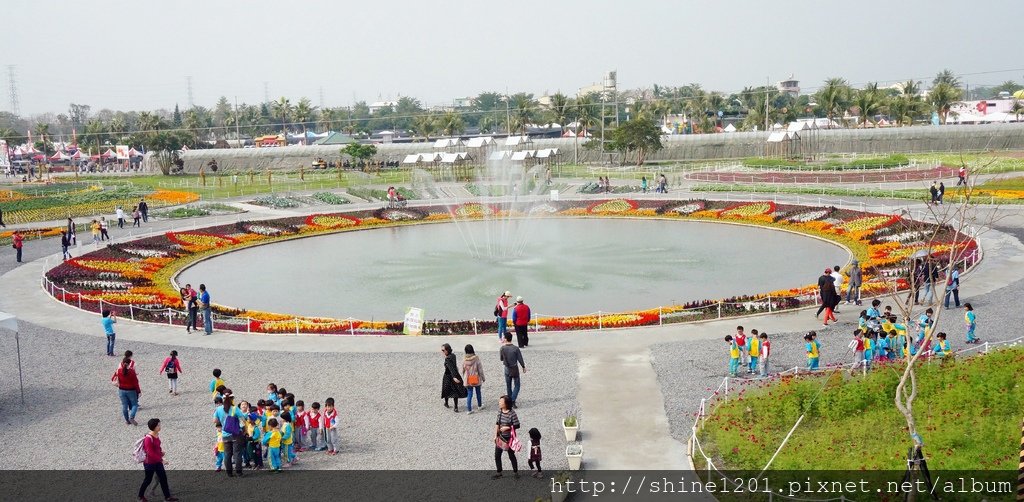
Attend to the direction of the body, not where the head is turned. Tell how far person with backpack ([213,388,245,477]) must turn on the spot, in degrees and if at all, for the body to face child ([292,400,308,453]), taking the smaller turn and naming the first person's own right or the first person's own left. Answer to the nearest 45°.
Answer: approximately 45° to the first person's own right

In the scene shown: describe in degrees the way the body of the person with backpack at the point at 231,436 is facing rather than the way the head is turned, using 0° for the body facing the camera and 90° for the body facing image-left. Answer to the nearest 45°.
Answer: approximately 180°

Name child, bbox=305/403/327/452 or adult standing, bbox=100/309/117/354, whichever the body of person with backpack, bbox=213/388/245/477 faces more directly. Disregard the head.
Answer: the adult standing

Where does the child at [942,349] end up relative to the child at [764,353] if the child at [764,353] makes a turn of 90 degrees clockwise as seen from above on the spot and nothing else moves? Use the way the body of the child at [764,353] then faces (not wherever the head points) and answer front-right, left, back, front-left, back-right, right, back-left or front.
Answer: right

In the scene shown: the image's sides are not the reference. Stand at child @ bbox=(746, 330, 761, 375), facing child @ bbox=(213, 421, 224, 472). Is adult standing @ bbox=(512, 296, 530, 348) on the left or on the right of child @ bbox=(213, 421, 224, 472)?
right

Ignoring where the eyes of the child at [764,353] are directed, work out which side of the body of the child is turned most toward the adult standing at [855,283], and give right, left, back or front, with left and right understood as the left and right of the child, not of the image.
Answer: right
